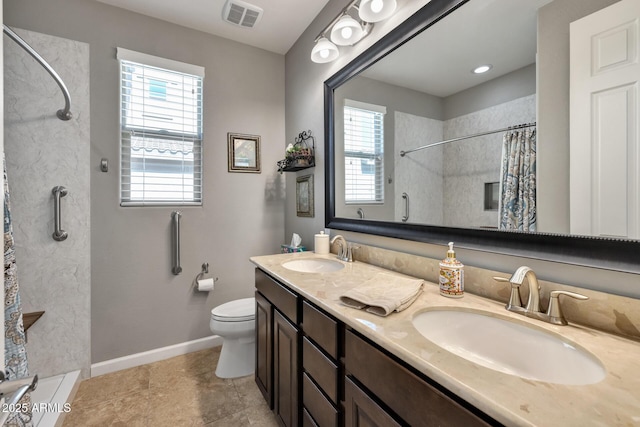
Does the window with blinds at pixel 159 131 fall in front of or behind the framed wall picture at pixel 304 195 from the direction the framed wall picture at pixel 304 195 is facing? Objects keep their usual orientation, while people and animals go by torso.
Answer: in front

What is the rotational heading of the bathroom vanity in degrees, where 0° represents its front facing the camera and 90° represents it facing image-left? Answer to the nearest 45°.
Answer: approximately 45°

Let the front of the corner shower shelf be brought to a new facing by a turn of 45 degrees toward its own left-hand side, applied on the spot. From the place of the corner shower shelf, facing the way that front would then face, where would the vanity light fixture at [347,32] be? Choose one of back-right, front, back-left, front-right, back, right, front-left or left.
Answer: front-right

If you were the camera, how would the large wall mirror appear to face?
facing the viewer and to the left of the viewer

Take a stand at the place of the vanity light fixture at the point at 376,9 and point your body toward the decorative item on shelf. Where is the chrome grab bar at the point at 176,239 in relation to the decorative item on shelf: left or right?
left
